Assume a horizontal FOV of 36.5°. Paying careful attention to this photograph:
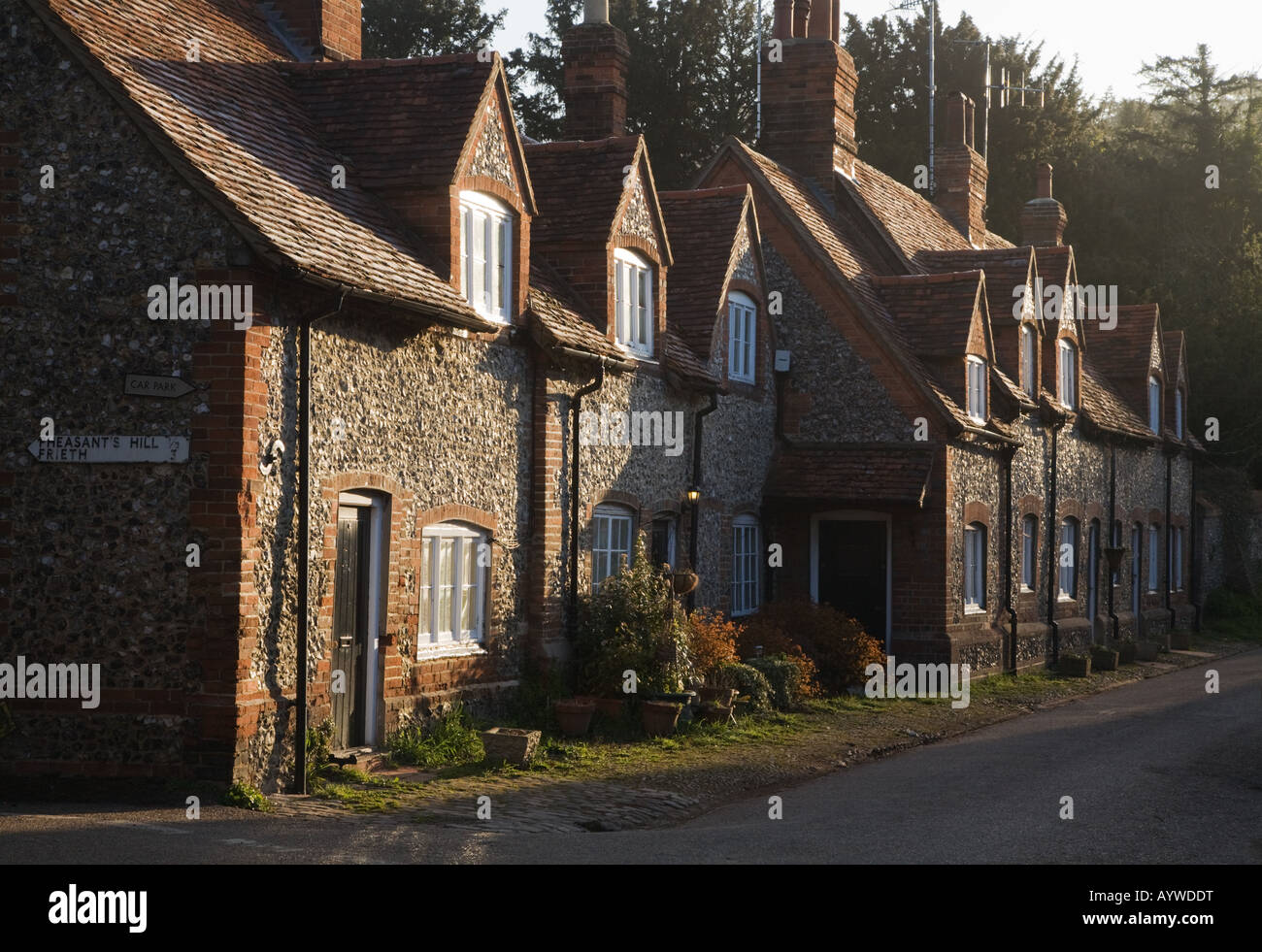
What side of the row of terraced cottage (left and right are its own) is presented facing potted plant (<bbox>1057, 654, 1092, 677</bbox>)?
left

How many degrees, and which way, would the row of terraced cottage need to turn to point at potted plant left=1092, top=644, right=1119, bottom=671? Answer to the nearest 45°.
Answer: approximately 90° to its left

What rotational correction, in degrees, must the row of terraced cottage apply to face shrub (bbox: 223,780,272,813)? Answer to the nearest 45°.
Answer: approximately 45° to its right

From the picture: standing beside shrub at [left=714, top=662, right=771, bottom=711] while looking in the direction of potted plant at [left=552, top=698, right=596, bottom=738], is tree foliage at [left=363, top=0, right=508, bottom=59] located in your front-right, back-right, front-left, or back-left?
back-right

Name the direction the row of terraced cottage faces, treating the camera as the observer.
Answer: facing the viewer and to the right of the viewer

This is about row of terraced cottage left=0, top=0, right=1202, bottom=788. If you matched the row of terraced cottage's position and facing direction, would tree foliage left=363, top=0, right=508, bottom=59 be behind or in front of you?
behind
